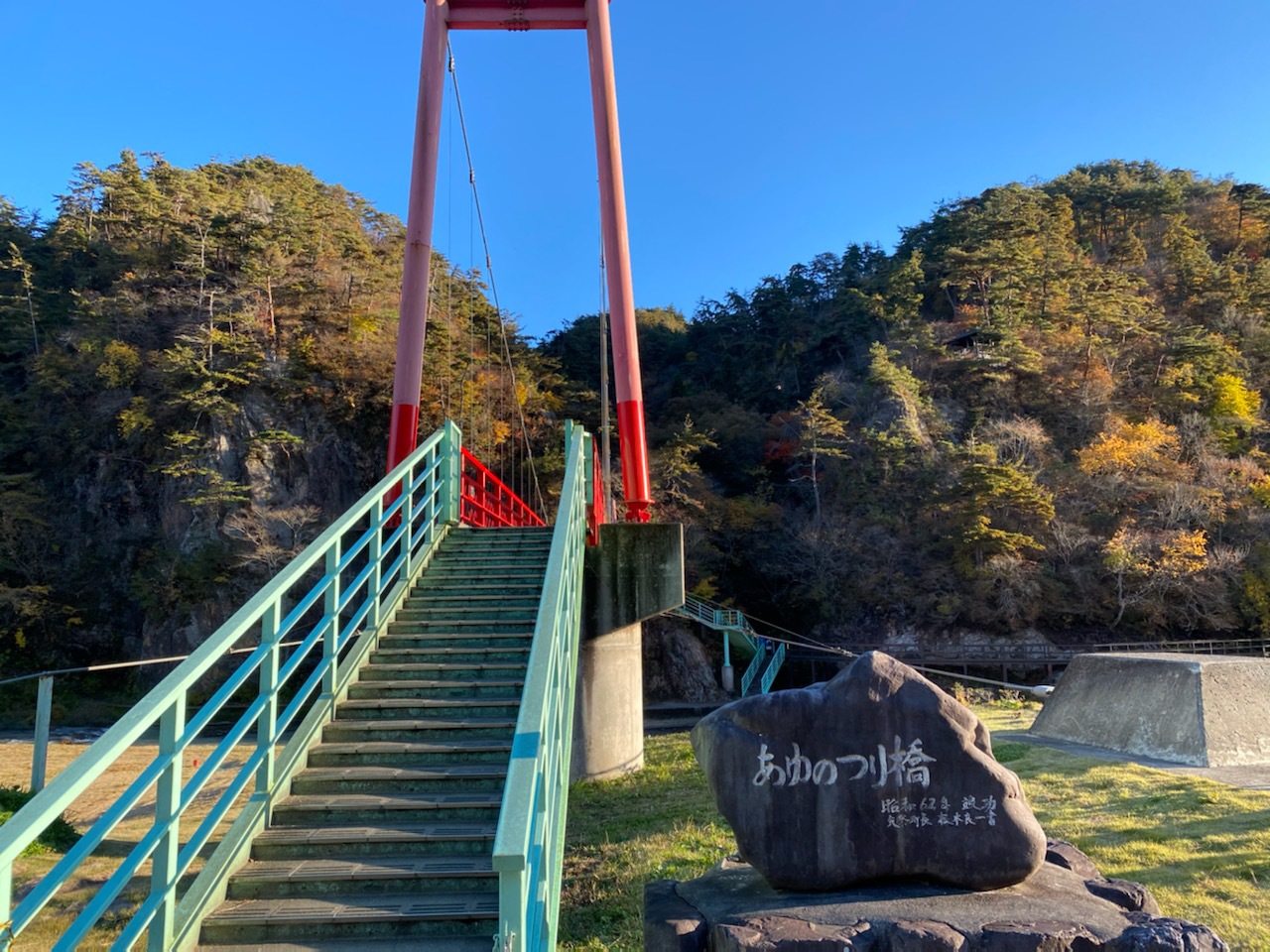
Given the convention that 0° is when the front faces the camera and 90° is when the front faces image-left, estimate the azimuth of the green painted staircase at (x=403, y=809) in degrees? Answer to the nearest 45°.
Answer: approximately 0°

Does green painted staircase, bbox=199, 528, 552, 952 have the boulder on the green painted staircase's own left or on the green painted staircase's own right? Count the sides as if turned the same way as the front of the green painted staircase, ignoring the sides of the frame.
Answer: on the green painted staircase's own left

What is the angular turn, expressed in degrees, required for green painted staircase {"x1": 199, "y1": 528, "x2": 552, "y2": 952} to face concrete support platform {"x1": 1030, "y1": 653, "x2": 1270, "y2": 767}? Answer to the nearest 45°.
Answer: approximately 90° to its left

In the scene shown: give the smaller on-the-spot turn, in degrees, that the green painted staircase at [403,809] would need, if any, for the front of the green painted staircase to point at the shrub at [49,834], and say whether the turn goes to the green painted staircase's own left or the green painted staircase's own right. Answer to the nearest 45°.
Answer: approximately 135° to the green painted staircase's own right

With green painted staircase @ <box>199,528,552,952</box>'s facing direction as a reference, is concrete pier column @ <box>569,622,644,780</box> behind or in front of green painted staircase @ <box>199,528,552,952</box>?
behind

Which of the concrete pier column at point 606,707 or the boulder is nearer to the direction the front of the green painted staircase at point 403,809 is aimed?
the boulder
